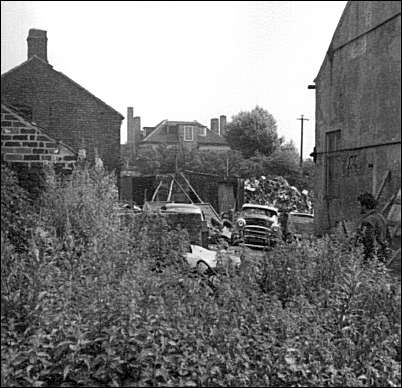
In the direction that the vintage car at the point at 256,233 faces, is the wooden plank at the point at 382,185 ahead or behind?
ahead

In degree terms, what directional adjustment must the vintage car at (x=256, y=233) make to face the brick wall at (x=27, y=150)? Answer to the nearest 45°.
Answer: approximately 45° to its right

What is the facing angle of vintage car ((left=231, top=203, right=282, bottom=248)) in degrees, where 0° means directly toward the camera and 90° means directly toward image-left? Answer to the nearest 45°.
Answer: approximately 0°

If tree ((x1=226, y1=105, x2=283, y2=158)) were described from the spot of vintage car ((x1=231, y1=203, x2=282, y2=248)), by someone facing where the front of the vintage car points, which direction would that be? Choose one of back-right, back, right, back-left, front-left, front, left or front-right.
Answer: back

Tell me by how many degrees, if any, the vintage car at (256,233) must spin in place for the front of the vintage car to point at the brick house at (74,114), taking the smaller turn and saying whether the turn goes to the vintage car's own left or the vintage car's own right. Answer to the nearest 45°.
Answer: approximately 135° to the vintage car's own right
